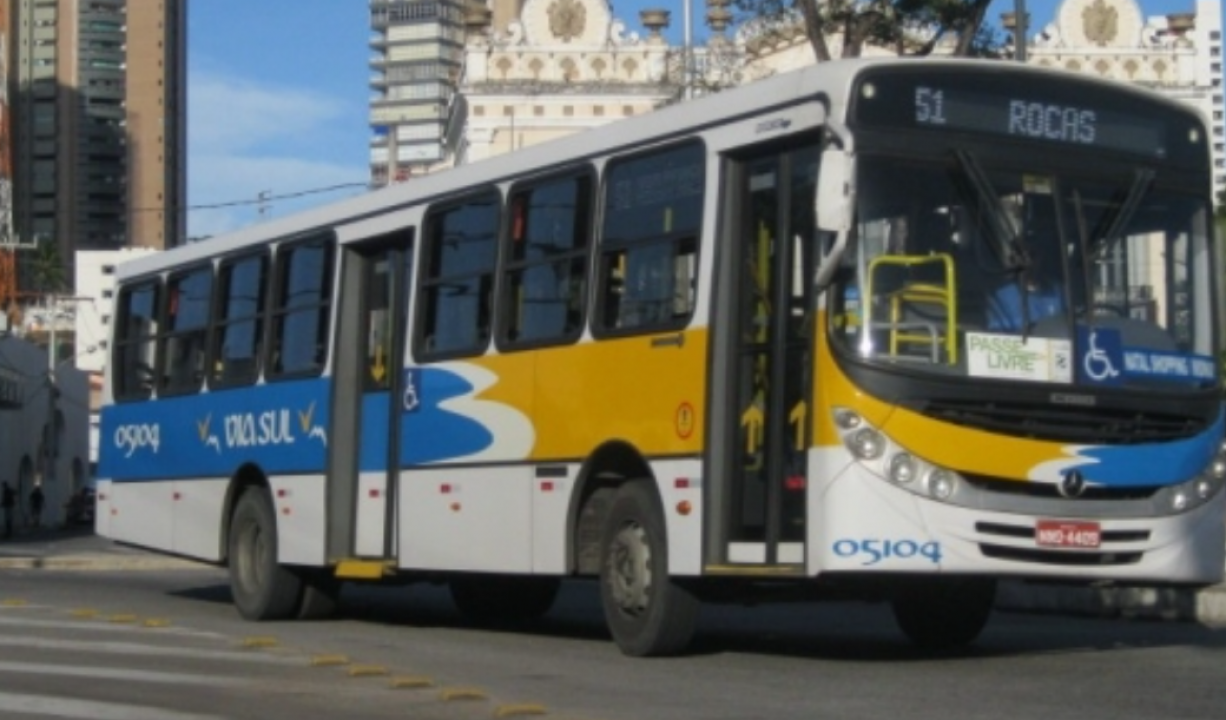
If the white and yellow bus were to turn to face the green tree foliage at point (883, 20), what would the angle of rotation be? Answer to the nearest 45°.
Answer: approximately 135° to its left

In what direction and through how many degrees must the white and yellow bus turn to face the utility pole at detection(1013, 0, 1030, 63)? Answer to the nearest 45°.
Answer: approximately 135° to its left

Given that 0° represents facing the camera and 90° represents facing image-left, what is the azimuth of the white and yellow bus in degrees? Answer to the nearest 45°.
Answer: approximately 315°
